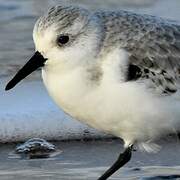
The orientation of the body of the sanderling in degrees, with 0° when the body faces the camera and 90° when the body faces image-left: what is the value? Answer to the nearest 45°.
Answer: approximately 90°
